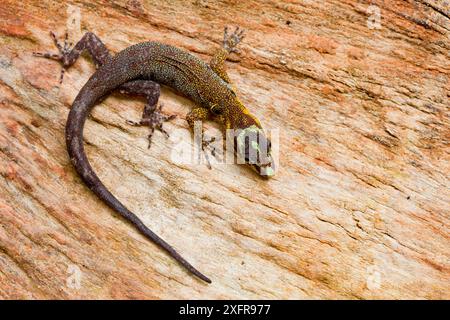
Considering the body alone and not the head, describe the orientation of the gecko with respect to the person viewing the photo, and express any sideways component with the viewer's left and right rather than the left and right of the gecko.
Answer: facing the viewer and to the right of the viewer
